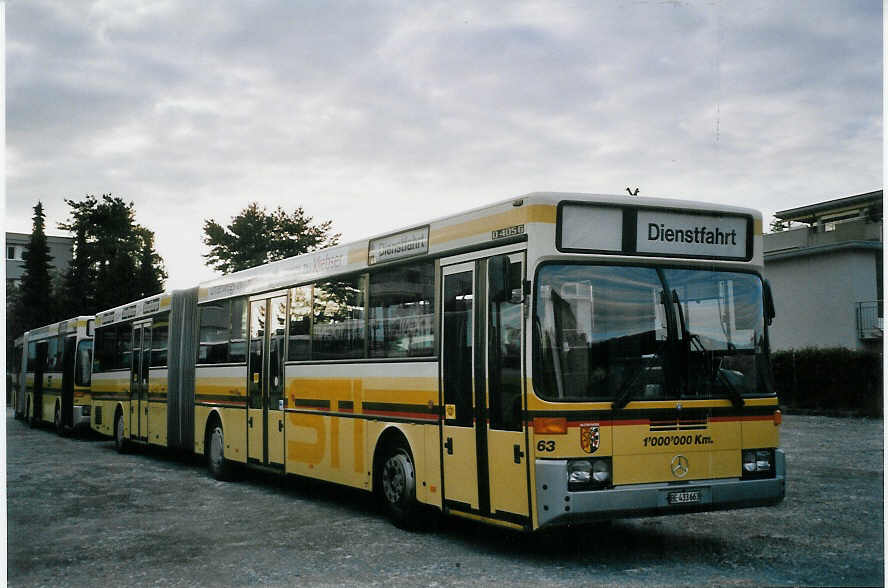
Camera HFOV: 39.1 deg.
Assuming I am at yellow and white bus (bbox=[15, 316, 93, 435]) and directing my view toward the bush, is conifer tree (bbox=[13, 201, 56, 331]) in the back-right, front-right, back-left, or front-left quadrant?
back-left

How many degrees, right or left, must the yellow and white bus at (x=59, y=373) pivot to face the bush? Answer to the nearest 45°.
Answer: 0° — it already faces it

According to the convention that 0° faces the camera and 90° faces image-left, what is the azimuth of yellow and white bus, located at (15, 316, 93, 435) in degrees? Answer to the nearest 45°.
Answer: approximately 315°

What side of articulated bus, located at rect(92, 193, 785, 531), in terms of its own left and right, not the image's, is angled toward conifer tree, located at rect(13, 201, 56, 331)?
back

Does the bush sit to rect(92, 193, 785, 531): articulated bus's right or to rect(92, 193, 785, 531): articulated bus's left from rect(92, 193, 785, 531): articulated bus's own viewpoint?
on its left

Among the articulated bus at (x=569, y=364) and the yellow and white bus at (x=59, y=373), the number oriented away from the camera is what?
0
